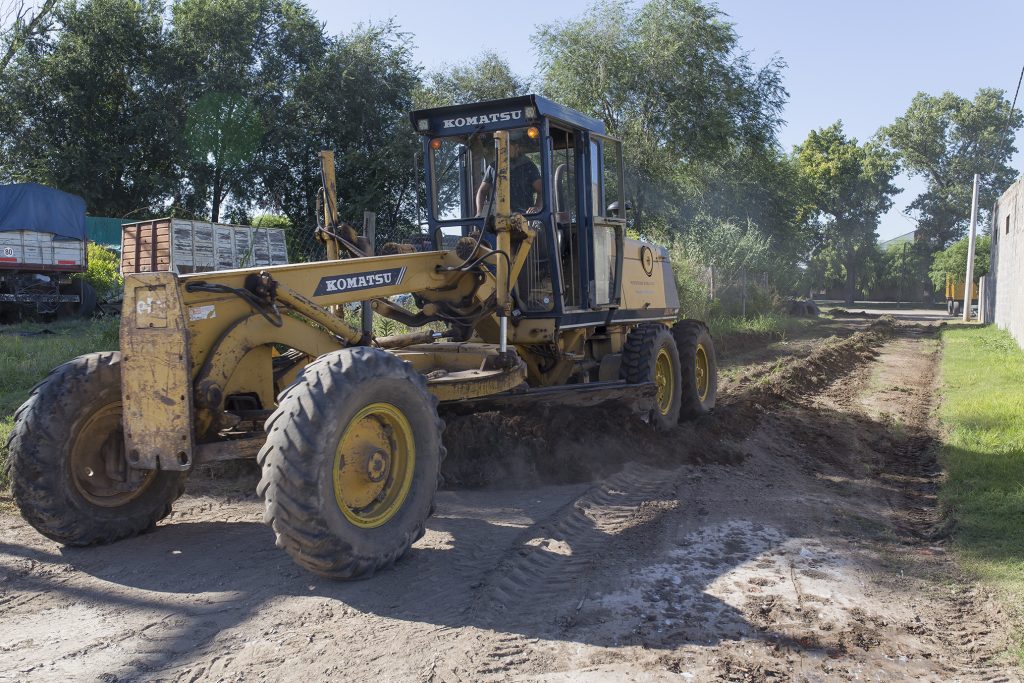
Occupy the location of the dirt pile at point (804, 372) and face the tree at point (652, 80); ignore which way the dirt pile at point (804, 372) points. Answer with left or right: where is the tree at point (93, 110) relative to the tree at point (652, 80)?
left

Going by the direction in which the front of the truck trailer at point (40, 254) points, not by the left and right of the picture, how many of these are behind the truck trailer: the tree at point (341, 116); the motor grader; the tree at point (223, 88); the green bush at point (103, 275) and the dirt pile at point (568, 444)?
2

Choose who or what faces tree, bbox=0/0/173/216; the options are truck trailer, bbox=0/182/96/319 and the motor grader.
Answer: the truck trailer

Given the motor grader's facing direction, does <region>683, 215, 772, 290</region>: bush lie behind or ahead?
behind

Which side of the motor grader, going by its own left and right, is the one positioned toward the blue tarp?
right

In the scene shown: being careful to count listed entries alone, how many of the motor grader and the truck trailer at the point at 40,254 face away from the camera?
1

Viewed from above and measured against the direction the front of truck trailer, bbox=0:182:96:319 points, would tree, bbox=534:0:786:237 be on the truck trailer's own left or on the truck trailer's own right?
on the truck trailer's own right

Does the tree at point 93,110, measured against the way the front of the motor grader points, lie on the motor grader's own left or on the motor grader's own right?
on the motor grader's own right

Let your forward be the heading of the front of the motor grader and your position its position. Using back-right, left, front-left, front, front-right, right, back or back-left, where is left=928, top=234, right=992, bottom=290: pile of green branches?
back

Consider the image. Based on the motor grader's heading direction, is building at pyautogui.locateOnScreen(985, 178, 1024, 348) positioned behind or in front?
behind

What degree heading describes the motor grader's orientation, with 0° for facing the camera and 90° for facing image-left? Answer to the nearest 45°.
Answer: approximately 45°

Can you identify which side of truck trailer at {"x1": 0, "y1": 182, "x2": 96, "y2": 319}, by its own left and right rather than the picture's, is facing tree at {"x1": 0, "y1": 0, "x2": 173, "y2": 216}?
front

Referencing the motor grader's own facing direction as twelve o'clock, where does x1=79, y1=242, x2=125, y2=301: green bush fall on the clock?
The green bush is roughly at 4 o'clock from the motor grader.

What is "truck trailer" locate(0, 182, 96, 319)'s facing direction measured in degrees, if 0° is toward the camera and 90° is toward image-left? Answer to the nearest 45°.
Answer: approximately 180°
